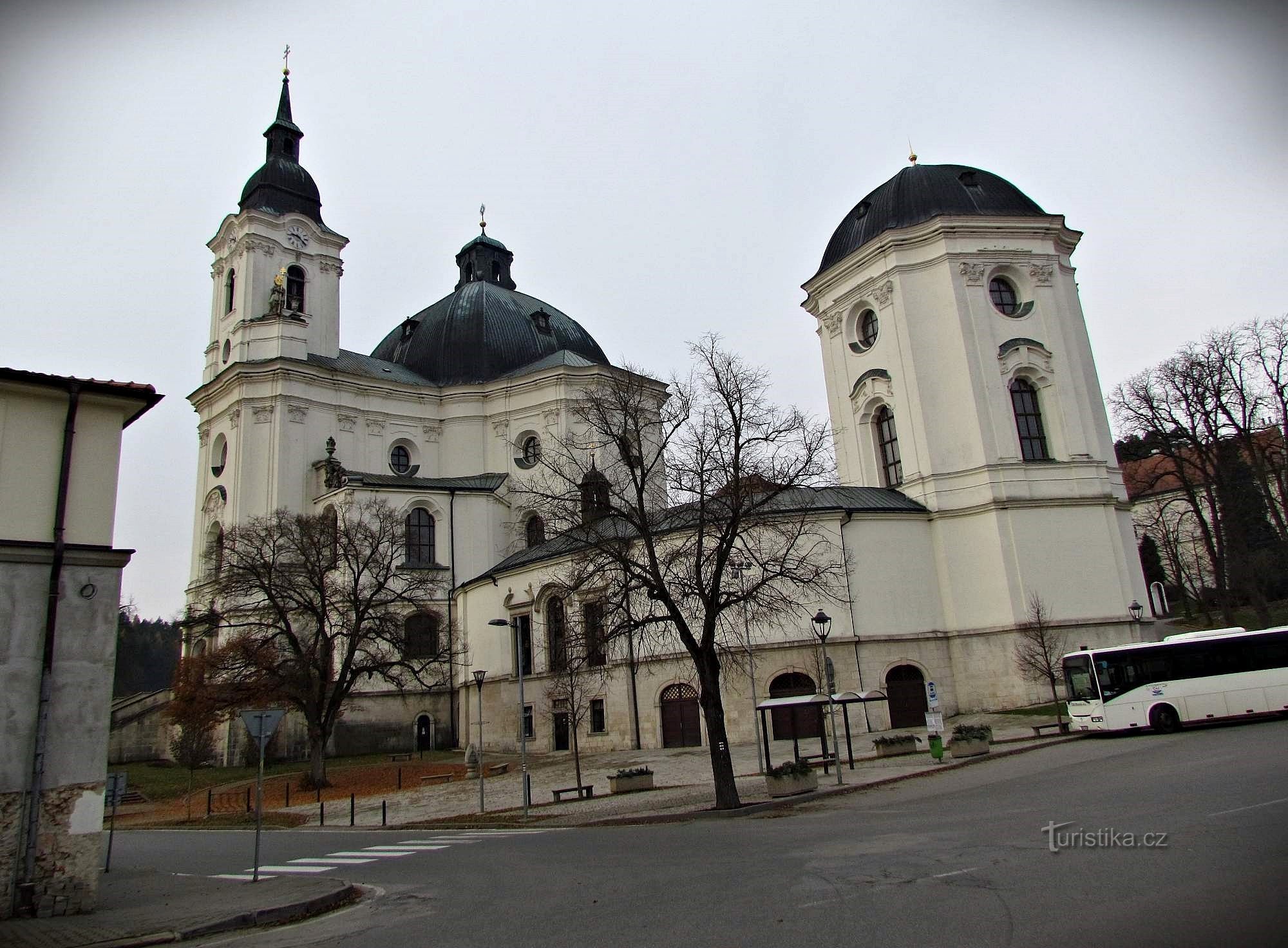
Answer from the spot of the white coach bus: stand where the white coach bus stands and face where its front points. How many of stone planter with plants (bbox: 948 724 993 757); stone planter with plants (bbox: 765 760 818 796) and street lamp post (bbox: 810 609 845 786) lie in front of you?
3

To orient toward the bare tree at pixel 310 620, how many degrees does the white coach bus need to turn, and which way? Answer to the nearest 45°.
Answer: approximately 45° to its right

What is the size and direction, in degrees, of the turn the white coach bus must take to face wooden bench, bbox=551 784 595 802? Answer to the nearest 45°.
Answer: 0° — it already faces it

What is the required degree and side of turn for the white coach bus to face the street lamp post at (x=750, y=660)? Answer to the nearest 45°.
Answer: approximately 45° to its right

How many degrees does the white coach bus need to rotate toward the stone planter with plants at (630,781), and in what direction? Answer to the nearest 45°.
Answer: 0° — it already faces it

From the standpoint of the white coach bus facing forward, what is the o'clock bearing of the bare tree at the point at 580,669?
The bare tree is roughly at 1 o'clock from the white coach bus.

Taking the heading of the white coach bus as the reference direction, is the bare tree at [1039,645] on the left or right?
on its right

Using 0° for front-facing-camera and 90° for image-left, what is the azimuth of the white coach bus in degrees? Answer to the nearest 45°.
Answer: approximately 45°

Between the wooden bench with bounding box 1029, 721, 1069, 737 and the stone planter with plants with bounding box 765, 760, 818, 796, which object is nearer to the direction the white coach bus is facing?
the stone planter with plants

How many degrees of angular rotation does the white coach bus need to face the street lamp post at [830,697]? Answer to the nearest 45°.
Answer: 0° — it already faces it

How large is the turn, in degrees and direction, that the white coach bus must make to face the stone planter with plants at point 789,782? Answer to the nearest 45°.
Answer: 0° — it already faces it

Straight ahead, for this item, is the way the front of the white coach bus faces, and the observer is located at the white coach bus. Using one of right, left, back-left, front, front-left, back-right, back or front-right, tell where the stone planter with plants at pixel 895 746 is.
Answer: front-right
